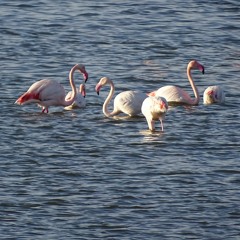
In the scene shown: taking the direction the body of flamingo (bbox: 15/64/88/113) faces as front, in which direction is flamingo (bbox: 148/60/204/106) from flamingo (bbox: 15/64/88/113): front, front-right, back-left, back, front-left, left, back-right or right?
front

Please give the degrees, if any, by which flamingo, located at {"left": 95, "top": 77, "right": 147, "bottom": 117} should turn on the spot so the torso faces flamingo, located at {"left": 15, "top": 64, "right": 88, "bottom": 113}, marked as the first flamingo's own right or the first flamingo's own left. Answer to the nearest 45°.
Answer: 0° — it already faces it

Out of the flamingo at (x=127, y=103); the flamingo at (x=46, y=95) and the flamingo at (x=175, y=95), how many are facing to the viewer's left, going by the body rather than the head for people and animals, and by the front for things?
1

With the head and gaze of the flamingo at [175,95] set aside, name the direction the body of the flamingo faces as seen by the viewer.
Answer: to the viewer's right

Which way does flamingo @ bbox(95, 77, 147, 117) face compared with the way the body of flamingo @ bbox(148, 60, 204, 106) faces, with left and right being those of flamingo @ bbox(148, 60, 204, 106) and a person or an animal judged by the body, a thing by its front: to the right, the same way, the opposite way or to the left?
the opposite way

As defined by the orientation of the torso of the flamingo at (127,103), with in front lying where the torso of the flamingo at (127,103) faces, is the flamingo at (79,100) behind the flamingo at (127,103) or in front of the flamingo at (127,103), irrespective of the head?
in front

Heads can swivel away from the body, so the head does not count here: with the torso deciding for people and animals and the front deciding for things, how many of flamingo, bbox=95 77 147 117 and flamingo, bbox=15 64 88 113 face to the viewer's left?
1

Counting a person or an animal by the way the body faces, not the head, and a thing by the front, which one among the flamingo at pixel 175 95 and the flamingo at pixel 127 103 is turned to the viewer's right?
the flamingo at pixel 175 95

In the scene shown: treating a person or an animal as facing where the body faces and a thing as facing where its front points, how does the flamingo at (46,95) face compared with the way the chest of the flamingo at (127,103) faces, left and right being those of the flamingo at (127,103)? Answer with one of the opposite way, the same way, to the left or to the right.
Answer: the opposite way

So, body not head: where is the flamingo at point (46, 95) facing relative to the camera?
to the viewer's right

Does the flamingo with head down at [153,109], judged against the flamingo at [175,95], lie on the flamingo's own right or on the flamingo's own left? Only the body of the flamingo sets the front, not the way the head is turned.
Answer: on the flamingo's own right

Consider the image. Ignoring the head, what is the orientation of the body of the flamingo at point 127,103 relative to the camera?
to the viewer's left

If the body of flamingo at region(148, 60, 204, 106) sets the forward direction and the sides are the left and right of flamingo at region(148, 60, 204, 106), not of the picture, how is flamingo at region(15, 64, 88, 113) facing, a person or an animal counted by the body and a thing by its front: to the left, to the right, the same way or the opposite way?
the same way
